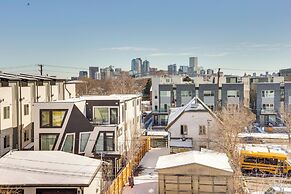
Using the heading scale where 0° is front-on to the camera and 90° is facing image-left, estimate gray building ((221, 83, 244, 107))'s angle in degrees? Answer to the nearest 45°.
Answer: approximately 0°

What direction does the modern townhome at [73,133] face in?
toward the camera

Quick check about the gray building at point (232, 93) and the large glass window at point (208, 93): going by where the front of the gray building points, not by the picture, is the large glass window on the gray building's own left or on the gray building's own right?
on the gray building's own right

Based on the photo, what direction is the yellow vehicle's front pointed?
to the viewer's right

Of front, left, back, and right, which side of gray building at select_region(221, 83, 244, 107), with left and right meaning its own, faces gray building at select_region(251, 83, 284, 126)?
left

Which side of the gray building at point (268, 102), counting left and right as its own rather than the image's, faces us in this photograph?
front

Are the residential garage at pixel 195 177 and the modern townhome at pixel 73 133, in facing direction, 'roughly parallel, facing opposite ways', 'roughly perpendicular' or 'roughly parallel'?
roughly parallel

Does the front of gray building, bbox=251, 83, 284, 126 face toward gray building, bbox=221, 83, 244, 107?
no

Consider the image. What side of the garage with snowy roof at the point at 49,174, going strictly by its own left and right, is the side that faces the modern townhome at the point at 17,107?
back

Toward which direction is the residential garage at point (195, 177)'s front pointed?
toward the camera

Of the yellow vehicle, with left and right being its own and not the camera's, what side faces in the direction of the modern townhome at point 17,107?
back

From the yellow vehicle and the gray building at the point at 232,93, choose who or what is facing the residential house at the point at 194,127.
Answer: the gray building

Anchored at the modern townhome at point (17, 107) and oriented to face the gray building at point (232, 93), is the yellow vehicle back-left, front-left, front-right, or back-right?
front-right

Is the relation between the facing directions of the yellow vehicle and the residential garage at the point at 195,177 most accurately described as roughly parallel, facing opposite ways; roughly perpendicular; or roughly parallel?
roughly perpendicular

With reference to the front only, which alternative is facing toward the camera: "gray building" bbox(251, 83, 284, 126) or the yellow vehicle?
the gray building

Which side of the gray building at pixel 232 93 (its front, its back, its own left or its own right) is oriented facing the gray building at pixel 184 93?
right

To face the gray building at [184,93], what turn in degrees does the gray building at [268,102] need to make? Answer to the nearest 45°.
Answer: approximately 90° to its right

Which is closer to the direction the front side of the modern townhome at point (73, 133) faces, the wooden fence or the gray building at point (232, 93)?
the wooden fence

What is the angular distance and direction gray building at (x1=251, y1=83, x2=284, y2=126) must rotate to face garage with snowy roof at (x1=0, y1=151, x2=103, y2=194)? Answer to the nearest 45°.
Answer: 0° — it already faces it

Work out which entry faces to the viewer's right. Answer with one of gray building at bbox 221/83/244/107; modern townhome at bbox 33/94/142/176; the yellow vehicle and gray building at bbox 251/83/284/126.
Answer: the yellow vehicle

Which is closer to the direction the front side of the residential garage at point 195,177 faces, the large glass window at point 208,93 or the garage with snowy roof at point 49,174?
the garage with snowy roof
